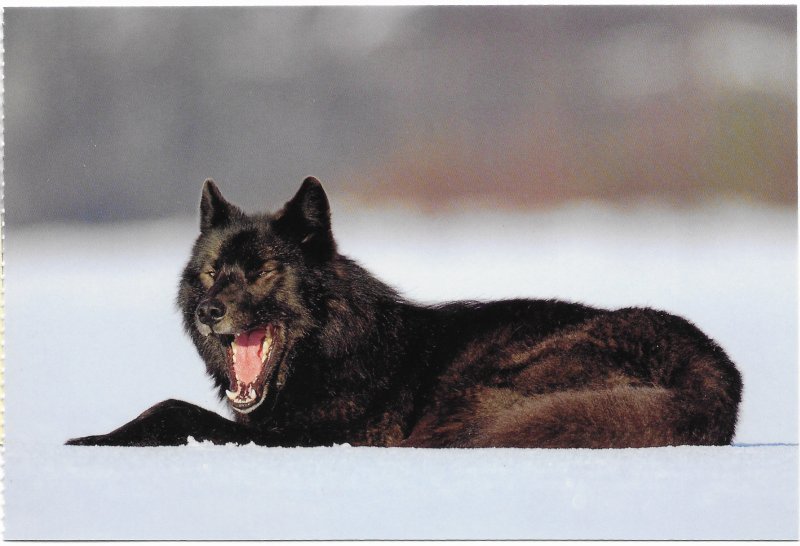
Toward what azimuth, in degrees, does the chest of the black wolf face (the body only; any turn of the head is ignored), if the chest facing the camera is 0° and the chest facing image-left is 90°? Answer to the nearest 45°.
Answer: approximately 90°
